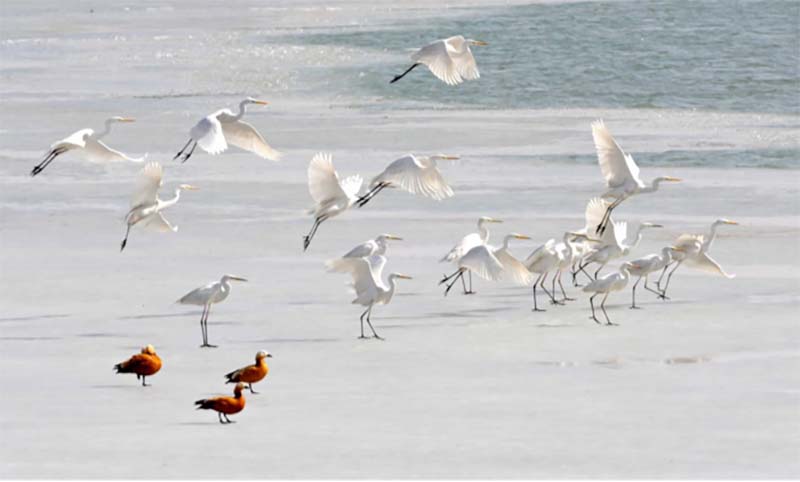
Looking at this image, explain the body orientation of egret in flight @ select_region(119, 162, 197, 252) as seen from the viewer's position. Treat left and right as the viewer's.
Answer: facing to the right of the viewer

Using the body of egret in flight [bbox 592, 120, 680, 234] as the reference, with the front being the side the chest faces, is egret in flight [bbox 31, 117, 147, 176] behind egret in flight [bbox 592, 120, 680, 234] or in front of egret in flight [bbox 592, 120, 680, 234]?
behind

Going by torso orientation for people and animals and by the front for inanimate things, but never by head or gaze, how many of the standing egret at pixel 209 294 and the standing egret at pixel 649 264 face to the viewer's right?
2

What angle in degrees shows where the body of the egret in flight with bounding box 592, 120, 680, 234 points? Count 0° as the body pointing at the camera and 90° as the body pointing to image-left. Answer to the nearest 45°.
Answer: approximately 270°

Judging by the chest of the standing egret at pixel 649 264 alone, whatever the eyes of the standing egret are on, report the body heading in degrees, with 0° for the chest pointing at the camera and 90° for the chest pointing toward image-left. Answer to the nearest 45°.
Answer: approximately 270°

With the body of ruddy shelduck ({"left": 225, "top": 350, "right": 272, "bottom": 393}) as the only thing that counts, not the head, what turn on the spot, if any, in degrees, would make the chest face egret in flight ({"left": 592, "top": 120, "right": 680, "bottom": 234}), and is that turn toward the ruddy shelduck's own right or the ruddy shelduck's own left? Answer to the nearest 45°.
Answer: approximately 45° to the ruddy shelduck's own left

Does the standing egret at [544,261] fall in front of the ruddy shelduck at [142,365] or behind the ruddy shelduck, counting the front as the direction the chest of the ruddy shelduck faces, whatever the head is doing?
in front

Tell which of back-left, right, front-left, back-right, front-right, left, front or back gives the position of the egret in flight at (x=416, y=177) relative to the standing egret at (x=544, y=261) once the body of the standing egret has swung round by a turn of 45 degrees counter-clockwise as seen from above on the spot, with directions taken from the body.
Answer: back-left
